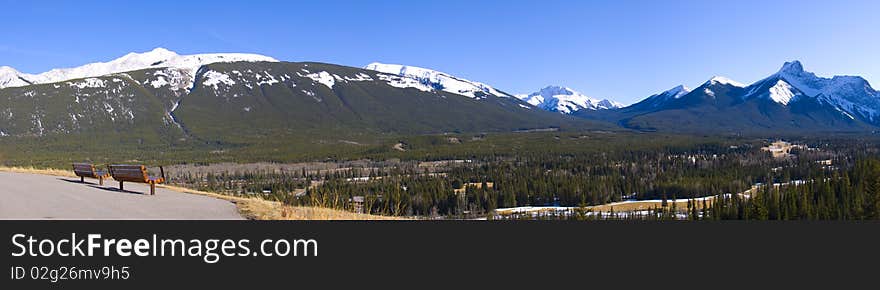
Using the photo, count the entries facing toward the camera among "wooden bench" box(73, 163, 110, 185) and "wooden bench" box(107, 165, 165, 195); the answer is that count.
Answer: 0

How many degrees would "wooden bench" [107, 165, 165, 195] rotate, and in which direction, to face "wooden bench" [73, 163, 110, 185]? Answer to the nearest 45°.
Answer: approximately 45° to its left

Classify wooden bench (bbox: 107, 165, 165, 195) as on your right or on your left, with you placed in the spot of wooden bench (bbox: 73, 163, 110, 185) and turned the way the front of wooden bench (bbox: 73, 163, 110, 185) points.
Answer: on your right

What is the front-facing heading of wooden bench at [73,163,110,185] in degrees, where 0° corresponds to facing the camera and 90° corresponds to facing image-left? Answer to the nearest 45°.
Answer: approximately 225°

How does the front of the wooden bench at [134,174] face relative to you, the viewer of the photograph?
facing away from the viewer and to the right of the viewer
